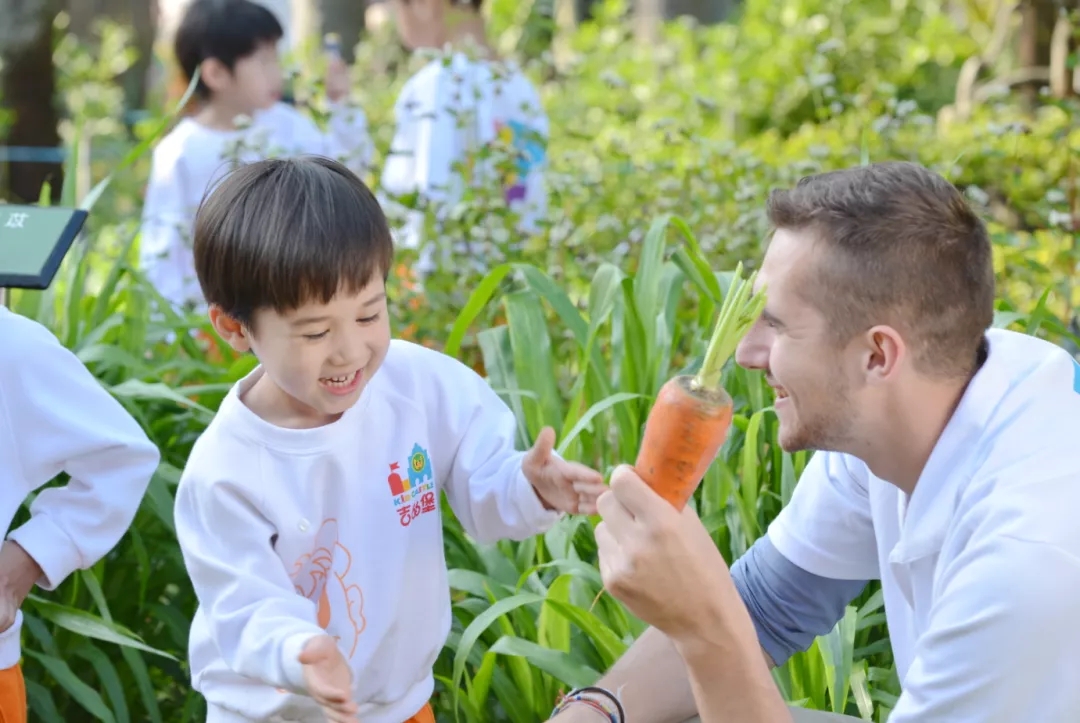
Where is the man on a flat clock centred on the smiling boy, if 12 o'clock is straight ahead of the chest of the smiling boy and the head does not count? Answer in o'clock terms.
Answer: The man is roughly at 11 o'clock from the smiling boy.

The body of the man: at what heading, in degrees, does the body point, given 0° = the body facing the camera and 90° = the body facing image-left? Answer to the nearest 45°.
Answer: approximately 90°

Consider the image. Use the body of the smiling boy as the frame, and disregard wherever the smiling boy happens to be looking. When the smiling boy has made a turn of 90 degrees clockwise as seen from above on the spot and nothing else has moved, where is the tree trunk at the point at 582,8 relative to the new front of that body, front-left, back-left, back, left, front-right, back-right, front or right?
back-right

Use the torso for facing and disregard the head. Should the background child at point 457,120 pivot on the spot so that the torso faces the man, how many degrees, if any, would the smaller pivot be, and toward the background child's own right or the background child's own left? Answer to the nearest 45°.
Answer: approximately 45° to the background child's own left

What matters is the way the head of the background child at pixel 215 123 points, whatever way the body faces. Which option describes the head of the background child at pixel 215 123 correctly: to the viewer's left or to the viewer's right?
to the viewer's right

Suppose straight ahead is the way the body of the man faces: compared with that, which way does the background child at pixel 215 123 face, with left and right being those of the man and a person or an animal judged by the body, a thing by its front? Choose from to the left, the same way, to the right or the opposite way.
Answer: the opposite way

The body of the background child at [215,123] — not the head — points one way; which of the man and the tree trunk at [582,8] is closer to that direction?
the man

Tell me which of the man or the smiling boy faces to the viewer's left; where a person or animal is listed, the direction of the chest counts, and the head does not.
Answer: the man
